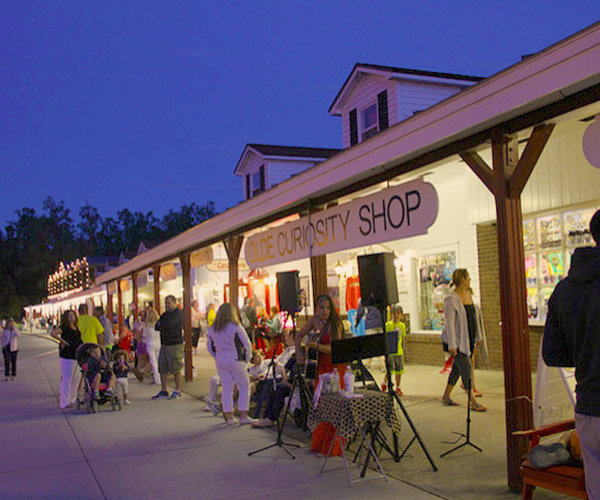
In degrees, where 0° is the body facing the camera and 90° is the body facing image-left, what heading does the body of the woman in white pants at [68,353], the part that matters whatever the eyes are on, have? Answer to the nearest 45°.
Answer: approximately 315°

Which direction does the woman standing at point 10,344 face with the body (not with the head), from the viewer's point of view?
toward the camera

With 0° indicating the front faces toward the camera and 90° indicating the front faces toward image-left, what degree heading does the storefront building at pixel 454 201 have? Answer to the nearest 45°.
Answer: approximately 45°

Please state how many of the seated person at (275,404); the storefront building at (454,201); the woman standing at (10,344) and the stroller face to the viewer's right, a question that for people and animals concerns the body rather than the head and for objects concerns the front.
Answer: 0

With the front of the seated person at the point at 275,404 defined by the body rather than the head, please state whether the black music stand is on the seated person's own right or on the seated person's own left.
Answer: on the seated person's own left

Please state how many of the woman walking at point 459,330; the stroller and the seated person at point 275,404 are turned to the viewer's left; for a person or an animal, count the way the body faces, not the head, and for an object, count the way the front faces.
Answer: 1

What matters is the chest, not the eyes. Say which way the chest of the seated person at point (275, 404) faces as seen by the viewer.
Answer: to the viewer's left

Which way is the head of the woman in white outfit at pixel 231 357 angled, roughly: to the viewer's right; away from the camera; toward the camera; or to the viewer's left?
away from the camera

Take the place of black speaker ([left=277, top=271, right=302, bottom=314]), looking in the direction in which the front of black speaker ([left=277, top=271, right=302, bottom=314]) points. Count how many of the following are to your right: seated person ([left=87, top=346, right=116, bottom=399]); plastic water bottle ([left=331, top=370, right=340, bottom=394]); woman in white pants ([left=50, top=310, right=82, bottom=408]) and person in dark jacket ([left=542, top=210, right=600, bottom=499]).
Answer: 2

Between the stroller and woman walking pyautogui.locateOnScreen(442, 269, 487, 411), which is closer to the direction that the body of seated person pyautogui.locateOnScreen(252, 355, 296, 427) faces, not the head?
the stroller
